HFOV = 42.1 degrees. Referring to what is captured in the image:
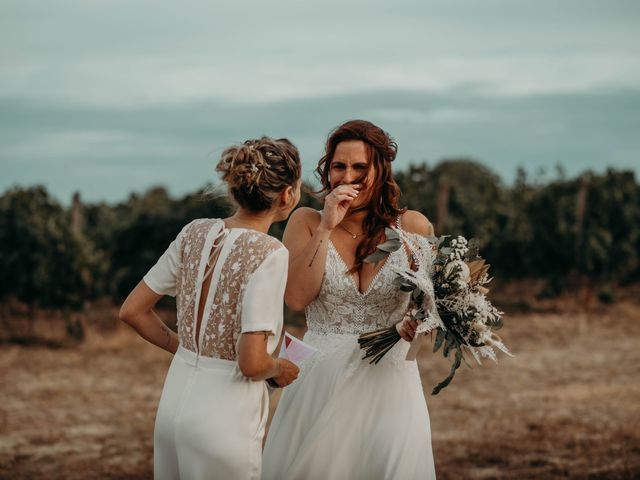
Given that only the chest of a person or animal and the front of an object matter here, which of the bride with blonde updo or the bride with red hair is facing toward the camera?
the bride with red hair

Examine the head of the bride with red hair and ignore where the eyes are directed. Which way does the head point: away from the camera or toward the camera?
toward the camera

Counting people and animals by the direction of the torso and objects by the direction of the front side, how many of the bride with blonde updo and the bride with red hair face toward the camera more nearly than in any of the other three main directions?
1

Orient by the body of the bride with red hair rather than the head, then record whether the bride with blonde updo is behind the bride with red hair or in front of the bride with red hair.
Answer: in front

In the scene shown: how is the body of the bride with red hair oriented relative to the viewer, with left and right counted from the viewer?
facing the viewer

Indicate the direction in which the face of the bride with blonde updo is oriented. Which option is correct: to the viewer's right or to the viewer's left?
to the viewer's right

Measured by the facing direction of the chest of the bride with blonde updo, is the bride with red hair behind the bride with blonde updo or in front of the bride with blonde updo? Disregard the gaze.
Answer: in front

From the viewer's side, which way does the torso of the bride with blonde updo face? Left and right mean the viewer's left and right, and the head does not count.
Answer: facing away from the viewer and to the right of the viewer
